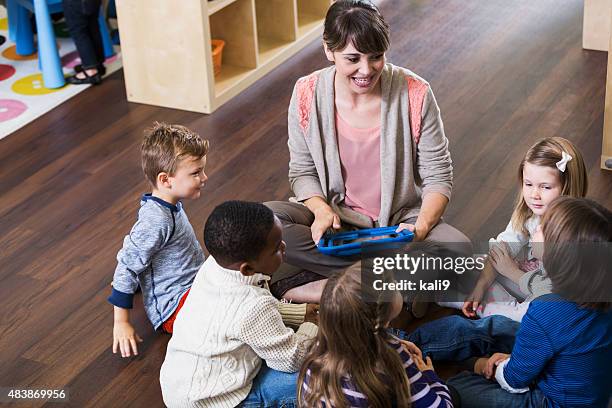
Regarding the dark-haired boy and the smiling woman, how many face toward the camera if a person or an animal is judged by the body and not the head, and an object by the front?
1

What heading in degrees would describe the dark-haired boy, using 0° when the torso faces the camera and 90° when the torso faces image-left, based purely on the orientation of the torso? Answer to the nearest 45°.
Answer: approximately 225°

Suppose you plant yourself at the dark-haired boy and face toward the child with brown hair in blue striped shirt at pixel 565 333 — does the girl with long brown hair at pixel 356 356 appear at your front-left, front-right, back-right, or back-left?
front-right

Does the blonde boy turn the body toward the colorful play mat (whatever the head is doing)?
no

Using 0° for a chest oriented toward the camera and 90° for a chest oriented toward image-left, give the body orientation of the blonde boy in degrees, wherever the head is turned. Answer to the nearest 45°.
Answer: approximately 270°

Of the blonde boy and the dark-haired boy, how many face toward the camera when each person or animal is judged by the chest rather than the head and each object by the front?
0

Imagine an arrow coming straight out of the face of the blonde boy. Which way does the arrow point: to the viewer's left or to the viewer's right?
to the viewer's right

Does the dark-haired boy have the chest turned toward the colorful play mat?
no

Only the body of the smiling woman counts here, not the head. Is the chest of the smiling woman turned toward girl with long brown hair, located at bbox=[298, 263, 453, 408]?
yes

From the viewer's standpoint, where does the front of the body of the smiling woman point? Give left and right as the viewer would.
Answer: facing the viewer

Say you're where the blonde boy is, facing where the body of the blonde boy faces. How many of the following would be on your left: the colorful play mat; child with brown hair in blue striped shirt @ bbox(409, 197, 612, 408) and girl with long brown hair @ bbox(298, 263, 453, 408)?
1

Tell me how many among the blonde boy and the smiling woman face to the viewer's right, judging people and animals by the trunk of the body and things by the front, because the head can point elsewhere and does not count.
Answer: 1

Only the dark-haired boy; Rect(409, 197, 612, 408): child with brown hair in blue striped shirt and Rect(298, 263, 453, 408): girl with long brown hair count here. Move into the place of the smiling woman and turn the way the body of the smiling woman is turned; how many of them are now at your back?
0

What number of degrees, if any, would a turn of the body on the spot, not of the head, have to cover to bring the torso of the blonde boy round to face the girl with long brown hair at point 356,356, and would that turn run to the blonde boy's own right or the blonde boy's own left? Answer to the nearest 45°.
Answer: approximately 45° to the blonde boy's own right

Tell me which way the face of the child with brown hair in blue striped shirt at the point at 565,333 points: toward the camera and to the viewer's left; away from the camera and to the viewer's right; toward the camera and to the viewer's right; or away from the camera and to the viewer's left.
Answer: away from the camera and to the viewer's left

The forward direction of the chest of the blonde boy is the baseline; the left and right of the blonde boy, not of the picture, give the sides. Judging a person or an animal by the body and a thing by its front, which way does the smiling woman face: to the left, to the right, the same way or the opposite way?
to the right
